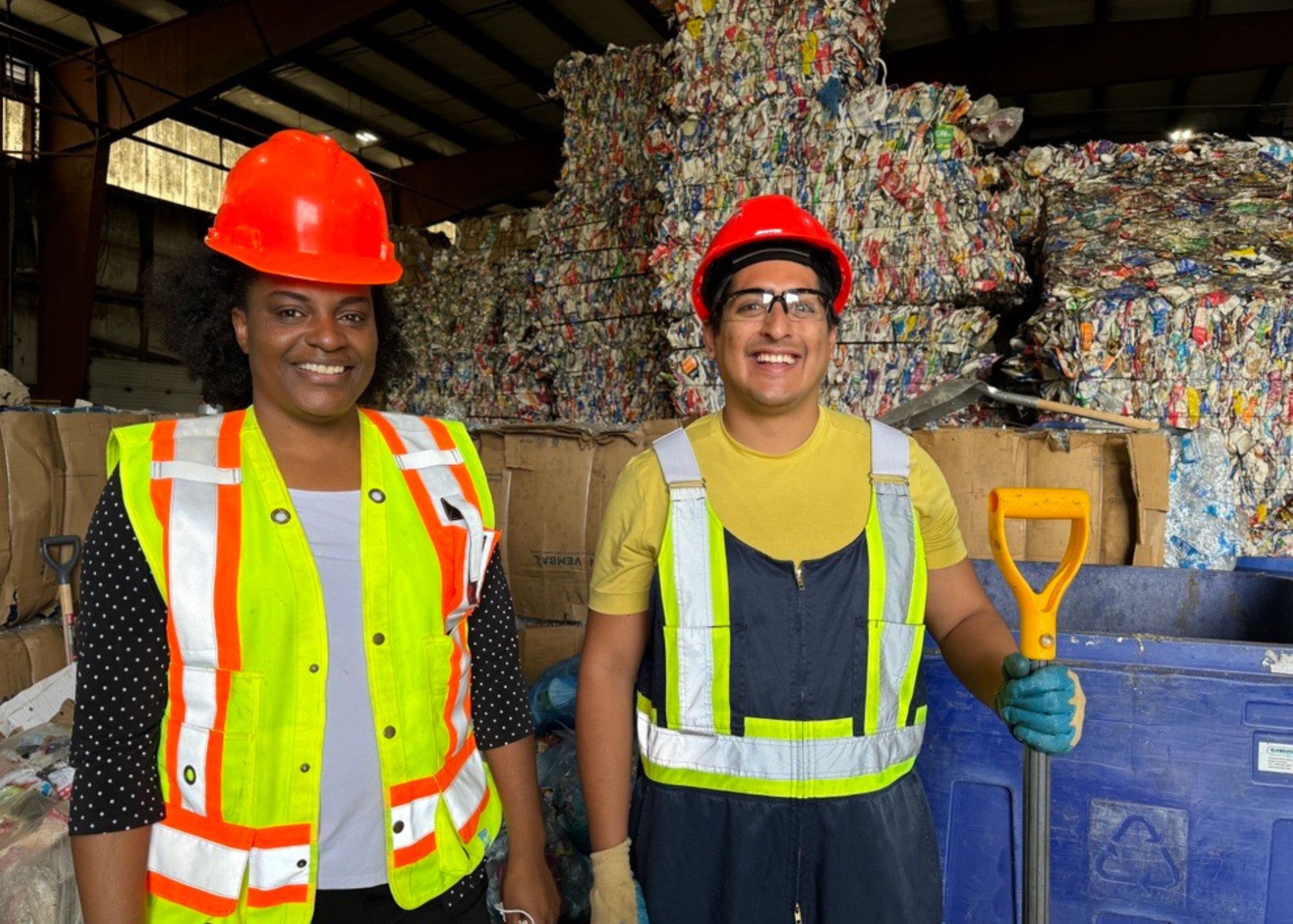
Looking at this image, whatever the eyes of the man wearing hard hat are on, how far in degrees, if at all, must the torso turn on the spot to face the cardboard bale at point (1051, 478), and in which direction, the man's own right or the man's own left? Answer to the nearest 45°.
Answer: approximately 135° to the man's own left

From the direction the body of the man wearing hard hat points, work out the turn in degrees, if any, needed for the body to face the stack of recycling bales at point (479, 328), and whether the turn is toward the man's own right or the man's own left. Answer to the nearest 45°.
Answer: approximately 135° to the man's own right

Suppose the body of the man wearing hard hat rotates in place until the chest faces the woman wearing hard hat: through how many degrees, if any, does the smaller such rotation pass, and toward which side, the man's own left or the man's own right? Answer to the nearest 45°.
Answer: approximately 45° to the man's own right

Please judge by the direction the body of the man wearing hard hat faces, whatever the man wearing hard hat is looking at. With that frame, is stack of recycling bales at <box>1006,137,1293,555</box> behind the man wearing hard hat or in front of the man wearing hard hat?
behind

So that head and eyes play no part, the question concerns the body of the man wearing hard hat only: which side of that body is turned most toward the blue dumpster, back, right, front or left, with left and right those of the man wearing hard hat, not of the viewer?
left

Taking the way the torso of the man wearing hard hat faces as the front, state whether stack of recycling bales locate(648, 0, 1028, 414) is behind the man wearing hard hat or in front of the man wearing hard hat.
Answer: behind

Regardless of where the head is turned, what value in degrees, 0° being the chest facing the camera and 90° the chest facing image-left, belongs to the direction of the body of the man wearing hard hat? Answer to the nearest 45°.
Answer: approximately 0°

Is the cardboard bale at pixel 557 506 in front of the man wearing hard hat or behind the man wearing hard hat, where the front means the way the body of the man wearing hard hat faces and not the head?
behind
